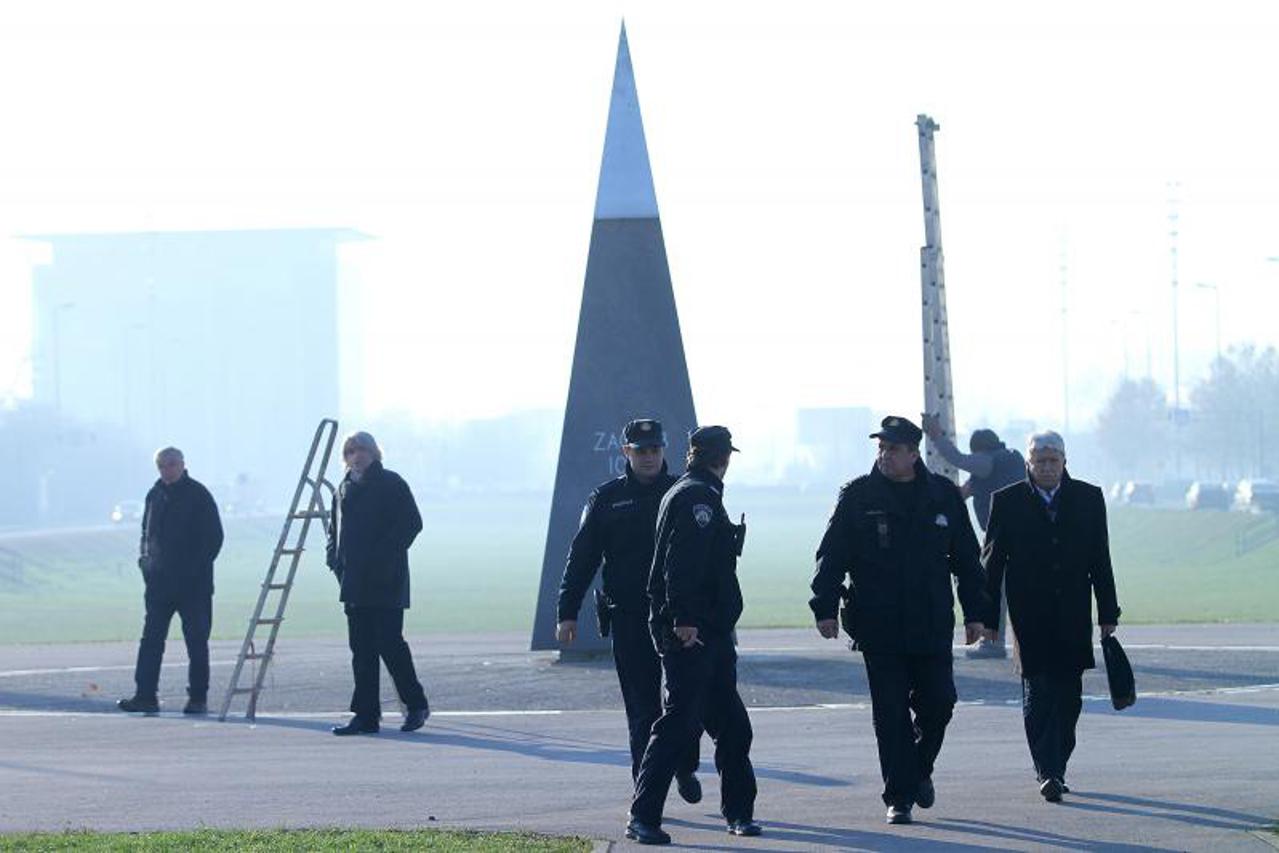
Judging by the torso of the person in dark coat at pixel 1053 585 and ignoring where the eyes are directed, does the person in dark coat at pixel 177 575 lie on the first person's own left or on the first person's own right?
on the first person's own right

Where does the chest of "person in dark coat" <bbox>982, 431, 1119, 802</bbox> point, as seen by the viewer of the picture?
toward the camera

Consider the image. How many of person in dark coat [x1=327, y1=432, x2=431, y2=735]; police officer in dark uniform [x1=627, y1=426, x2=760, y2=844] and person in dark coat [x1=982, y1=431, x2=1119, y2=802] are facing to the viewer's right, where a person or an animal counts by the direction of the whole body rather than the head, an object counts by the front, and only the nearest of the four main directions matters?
1

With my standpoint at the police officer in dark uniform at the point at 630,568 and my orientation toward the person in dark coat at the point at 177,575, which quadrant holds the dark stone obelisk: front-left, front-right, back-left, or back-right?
front-right

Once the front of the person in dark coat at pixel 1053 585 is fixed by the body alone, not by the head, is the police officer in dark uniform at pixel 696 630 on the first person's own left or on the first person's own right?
on the first person's own right

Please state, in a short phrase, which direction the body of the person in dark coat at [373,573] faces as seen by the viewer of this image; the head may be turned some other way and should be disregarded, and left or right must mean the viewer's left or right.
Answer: facing the viewer and to the left of the viewer

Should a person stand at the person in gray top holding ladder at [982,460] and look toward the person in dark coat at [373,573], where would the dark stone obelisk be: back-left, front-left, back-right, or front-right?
front-right

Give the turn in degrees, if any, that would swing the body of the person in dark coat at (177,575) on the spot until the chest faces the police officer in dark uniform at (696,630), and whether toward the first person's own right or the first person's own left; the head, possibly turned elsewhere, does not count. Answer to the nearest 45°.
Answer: approximately 45° to the first person's own left

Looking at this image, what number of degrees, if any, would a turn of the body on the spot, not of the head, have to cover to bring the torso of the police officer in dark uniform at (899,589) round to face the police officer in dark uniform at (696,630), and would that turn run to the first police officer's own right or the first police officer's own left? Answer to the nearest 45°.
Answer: approximately 45° to the first police officer's own right
